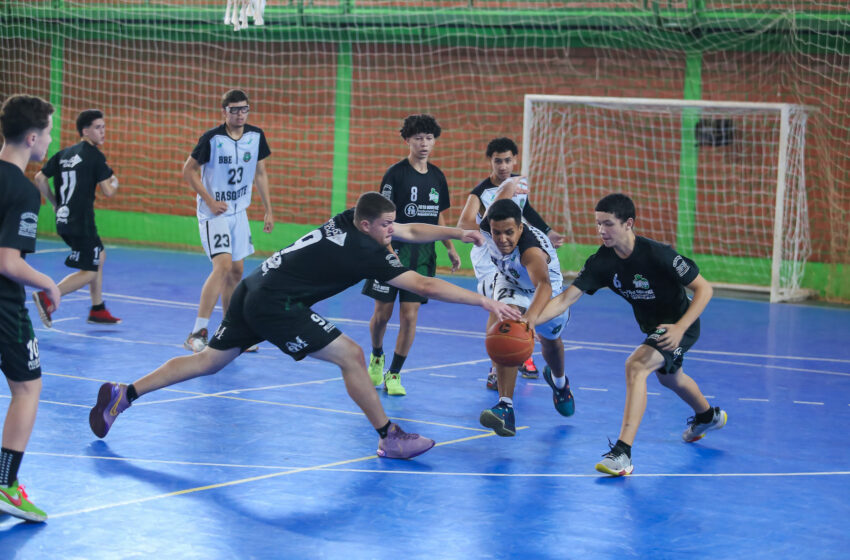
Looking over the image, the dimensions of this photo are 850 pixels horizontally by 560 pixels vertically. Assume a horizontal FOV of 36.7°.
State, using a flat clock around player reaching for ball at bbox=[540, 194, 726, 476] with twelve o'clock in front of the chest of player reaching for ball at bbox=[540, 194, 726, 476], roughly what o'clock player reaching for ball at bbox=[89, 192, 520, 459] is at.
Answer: player reaching for ball at bbox=[89, 192, 520, 459] is roughly at 1 o'clock from player reaching for ball at bbox=[540, 194, 726, 476].

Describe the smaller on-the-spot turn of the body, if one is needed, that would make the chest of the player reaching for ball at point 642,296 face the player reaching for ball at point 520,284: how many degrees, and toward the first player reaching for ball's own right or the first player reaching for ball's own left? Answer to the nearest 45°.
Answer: approximately 90° to the first player reaching for ball's own right

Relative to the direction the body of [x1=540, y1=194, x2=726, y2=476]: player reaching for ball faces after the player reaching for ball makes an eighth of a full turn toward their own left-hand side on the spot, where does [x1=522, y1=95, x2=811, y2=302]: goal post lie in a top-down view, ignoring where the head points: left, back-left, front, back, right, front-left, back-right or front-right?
back

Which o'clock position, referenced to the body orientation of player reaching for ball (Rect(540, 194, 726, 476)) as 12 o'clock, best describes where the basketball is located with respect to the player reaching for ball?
The basketball is roughly at 1 o'clock from the player reaching for ball.

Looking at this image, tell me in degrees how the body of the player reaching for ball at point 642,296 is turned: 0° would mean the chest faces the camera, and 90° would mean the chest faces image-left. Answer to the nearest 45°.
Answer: approximately 45°

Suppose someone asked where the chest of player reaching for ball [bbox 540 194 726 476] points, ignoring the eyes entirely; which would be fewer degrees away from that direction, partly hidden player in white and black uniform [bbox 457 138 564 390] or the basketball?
the basketball
